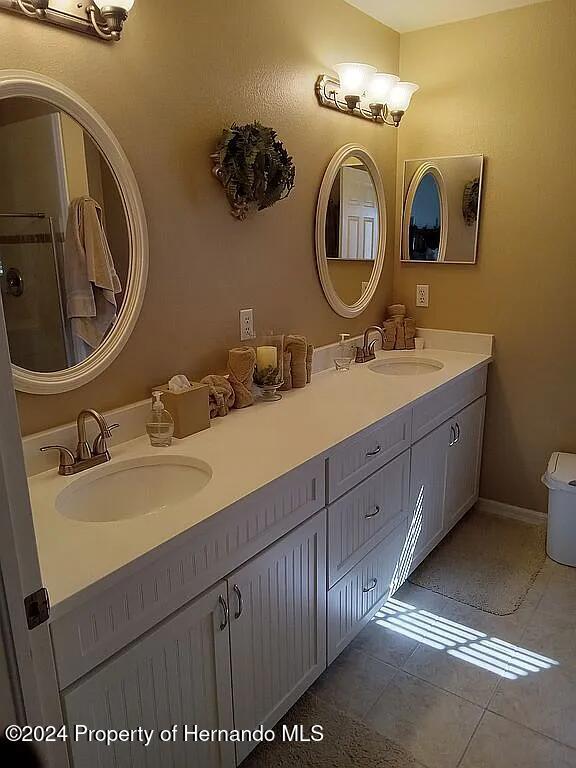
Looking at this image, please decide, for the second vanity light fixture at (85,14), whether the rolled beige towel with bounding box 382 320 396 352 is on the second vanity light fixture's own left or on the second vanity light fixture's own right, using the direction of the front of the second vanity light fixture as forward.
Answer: on the second vanity light fixture's own left

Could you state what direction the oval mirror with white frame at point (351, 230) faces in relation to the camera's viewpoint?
facing the viewer and to the right of the viewer

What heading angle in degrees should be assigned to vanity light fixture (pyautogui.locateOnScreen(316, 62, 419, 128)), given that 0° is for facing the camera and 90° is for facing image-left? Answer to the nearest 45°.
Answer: approximately 315°

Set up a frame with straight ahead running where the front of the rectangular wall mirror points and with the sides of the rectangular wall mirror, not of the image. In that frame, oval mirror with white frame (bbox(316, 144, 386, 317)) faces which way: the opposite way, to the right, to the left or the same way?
to the left

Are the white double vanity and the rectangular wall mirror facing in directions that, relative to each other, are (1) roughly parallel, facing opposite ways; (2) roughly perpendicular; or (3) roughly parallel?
roughly perpendicular

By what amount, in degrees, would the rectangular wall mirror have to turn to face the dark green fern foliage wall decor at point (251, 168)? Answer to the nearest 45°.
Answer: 0° — it already faces it

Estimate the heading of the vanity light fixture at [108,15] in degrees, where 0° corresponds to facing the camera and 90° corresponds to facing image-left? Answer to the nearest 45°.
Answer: approximately 315°
